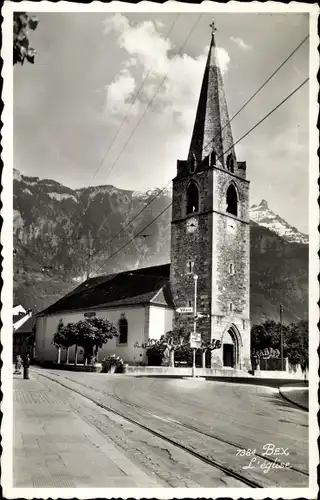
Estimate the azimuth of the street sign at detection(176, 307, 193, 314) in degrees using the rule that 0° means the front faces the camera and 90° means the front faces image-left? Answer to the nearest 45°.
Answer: approximately 0°

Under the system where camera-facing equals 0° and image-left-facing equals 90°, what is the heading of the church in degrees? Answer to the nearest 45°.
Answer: approximately 315°

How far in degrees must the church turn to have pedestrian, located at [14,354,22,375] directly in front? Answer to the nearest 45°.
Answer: approximately 90° to its right

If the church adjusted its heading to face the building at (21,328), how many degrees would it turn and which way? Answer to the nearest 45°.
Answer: approximately 90° to its right
